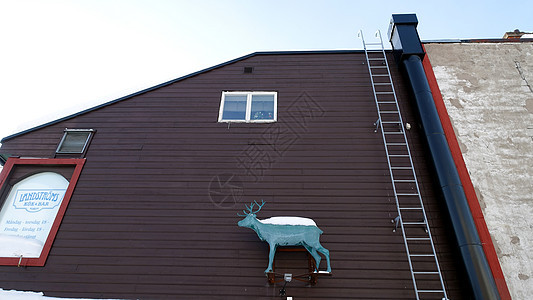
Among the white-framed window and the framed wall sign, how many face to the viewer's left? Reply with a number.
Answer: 0

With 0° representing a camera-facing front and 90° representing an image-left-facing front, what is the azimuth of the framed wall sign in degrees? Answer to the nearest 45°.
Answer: approximately 0°

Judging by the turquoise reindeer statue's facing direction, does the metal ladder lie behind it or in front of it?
behind

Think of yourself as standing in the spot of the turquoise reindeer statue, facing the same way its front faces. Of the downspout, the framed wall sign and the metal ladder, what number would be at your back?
2

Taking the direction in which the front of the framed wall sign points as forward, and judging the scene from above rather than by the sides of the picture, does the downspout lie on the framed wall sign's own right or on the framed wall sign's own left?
on the framed wall sign's own left

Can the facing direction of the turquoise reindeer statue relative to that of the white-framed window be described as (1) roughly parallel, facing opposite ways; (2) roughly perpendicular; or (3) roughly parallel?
roughly perpendicular

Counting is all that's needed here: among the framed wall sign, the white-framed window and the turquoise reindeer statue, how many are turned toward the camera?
2

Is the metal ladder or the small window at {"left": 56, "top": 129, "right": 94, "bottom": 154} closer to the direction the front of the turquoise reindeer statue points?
the small window

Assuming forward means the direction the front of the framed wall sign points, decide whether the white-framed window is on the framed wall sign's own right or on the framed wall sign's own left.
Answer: on the framed wall sign's own left

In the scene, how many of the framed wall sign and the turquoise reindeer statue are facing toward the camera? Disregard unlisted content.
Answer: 1

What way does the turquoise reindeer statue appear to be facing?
to the viewer's left

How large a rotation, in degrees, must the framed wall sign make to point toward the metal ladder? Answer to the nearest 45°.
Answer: approximately 45° to its left

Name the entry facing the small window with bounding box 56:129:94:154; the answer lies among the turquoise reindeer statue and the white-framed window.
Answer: the turquoise reindeer statue
